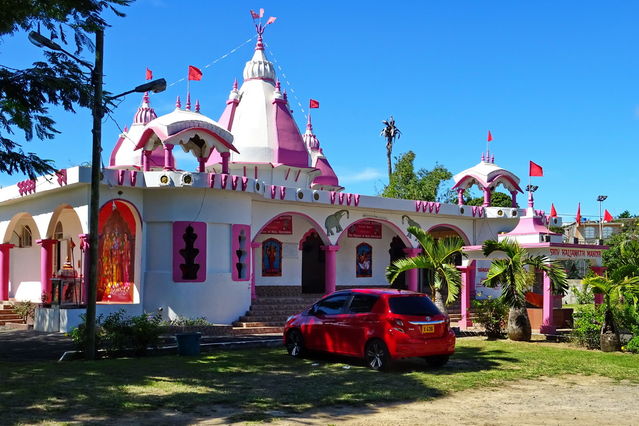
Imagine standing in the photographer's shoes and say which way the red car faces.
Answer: facing away from the viewer and to the left of the viewer

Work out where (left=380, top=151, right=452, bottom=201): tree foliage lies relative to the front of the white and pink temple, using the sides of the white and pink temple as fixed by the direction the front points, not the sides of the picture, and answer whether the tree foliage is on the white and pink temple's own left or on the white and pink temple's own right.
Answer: on the white and pink temple's own left

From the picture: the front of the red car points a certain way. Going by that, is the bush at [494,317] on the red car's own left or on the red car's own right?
on the red car's own right

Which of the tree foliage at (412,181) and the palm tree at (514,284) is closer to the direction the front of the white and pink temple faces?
the palm tree

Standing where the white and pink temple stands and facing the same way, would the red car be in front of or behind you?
in front

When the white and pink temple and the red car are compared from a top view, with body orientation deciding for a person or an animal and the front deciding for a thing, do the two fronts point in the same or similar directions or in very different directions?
very different directions

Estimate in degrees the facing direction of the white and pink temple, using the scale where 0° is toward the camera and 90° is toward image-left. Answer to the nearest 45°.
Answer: approximately 315°

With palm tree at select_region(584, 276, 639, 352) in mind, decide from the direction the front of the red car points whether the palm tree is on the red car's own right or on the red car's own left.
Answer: on the red car's own right
